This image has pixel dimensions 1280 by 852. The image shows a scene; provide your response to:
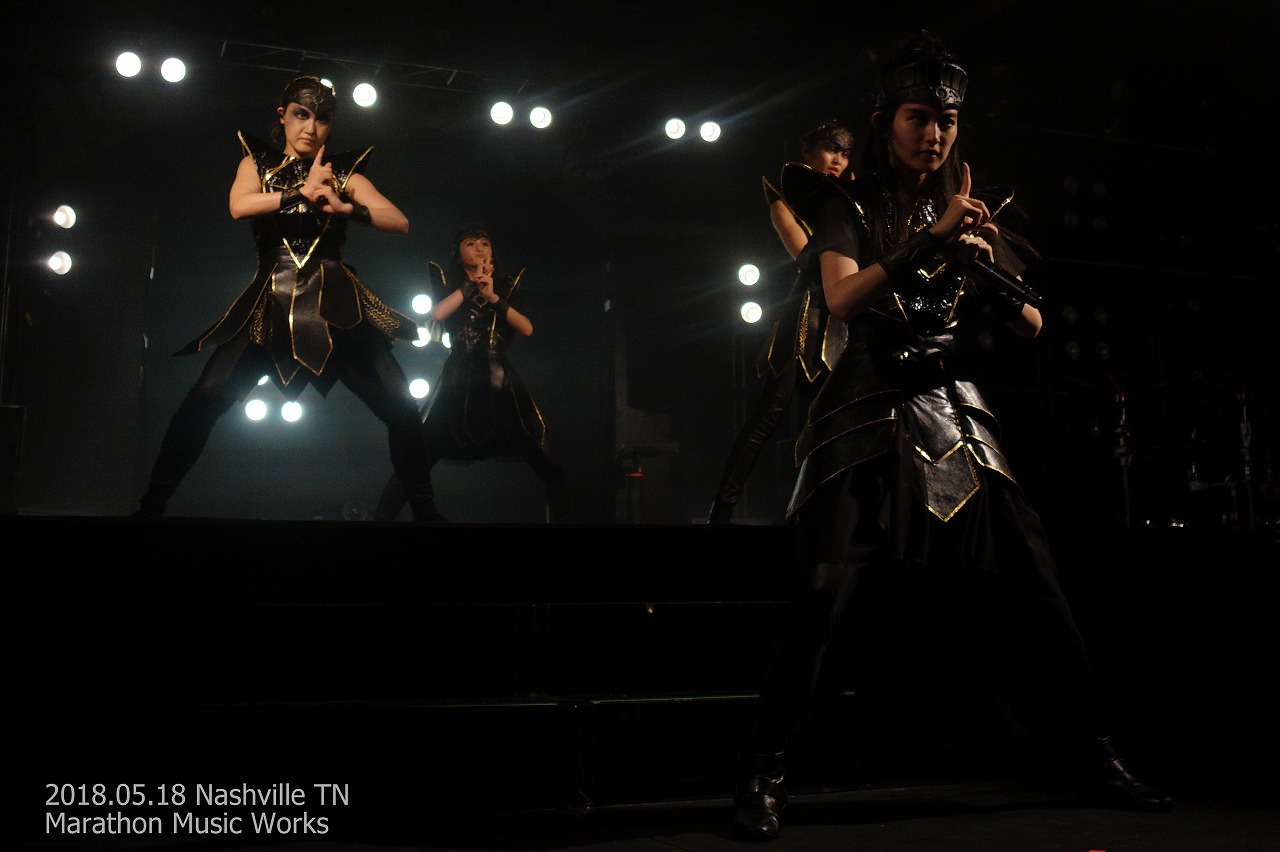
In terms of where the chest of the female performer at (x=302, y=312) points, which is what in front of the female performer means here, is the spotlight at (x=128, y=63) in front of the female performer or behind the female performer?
behind

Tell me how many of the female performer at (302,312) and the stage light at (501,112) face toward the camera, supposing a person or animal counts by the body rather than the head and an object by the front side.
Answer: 2

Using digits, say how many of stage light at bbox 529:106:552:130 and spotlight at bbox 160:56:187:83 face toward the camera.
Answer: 2

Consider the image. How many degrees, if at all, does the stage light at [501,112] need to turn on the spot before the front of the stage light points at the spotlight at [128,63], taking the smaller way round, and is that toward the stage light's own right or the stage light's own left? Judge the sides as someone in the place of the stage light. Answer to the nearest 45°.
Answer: approximately 90° to the stage light's own right

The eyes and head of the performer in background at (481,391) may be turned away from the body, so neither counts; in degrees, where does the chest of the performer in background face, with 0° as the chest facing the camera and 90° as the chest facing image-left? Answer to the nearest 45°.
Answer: approximately 0°
